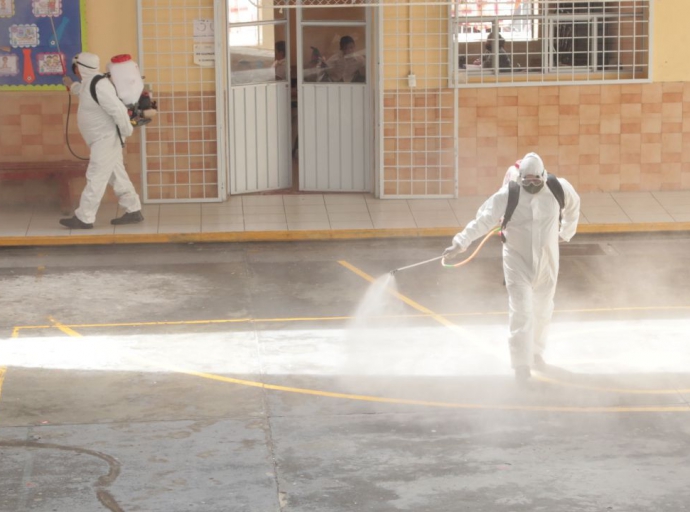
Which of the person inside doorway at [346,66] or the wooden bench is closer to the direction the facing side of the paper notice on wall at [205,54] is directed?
the wooden bench

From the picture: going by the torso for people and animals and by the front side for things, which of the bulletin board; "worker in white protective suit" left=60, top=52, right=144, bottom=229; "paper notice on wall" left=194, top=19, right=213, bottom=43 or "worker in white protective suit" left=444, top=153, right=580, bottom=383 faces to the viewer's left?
"worker in white protective suit" left=60, top=52, right=144, bottom=229

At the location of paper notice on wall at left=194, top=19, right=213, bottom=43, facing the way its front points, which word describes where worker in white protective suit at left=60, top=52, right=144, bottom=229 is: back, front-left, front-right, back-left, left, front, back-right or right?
front-right

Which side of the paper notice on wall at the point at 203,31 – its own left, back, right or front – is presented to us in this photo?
front

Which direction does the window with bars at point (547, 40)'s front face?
toward the camera

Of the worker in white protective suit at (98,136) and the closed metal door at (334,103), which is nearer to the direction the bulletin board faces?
the worker in white protective suit

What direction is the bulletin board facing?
toward the camera

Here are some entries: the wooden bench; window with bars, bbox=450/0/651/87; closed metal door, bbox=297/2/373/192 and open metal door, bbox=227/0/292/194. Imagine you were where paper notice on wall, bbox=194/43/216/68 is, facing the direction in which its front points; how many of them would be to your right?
1

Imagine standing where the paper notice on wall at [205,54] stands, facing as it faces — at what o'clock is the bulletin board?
The bulletin board is roughly at 3 o'clock from the paper notice on wall.

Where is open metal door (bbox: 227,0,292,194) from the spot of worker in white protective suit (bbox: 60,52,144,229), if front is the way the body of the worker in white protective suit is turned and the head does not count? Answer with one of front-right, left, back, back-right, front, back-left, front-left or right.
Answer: back-right

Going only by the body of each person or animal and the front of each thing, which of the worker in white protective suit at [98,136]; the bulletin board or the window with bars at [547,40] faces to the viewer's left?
the worker in white protective suit

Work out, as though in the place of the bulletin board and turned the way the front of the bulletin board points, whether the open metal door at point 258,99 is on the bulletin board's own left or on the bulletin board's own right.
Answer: on the bulletin board's own left

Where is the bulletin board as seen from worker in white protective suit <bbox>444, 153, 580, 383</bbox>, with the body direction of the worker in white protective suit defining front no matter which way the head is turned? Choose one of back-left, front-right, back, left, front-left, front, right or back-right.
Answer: back-right

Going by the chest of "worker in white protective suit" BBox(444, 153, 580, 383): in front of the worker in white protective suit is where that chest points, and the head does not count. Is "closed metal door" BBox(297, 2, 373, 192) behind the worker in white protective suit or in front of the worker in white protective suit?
behind
